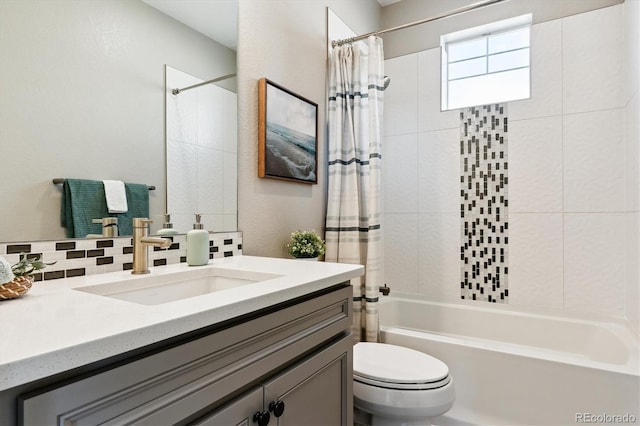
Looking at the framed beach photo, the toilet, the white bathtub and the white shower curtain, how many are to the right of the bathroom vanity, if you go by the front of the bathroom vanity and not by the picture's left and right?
0

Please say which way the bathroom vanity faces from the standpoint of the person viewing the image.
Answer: facing the viewer and to the right of the viewer

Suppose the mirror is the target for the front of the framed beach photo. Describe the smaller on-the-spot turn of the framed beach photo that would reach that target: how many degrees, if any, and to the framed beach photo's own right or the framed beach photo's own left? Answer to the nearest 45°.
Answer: approximately 90° to the framed beach photo's own right

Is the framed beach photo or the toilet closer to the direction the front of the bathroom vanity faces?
the toilet

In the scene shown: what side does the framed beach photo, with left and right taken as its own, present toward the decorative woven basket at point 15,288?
right

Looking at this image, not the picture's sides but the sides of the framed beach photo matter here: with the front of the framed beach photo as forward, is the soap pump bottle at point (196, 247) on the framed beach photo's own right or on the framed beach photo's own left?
on the framed beach photo's own right

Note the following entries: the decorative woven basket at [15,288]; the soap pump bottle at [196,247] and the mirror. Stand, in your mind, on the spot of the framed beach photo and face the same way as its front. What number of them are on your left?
0

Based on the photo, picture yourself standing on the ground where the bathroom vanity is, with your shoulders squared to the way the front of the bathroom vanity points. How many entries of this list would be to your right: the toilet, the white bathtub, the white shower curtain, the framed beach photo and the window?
0

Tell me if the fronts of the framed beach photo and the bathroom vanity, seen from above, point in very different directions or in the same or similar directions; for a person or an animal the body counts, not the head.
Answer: same or similar directions

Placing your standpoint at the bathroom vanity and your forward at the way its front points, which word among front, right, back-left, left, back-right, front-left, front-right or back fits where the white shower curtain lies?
left

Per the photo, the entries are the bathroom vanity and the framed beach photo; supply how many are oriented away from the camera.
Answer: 0

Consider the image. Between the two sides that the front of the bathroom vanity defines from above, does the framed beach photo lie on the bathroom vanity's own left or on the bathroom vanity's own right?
on the bathroom vanity's own left

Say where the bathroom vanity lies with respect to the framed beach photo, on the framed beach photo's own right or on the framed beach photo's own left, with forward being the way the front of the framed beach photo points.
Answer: on the framed beach photo's own right
